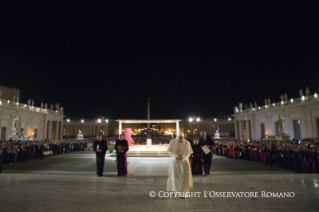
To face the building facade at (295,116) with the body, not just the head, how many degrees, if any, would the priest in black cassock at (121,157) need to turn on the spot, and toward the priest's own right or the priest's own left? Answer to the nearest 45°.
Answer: approximately 135° to the priest's own left

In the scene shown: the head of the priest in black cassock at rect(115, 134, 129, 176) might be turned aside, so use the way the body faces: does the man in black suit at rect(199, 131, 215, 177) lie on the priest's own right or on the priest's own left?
on the priest's own left

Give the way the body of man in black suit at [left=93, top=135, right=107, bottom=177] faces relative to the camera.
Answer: toward the camera

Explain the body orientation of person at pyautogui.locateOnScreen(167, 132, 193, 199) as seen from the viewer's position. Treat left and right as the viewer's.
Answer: facing the viewer

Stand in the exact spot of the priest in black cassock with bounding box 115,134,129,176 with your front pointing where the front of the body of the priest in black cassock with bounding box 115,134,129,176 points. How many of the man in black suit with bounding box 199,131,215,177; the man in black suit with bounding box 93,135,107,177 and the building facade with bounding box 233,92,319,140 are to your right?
1

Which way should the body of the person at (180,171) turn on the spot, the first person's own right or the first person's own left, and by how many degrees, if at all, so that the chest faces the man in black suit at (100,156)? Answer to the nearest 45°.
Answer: approximately 135° to the first person's own right

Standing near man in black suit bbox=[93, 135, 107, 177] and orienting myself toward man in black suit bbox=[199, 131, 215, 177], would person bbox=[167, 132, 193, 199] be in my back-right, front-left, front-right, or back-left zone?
front-right

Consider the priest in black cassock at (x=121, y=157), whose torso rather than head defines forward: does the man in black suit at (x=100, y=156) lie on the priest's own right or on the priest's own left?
on the priest's own right

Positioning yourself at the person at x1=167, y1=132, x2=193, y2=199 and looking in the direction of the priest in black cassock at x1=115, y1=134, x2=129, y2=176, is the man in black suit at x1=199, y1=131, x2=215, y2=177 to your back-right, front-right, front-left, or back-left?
front-right

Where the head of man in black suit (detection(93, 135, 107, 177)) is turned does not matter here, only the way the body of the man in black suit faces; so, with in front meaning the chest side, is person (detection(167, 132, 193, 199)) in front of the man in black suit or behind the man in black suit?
in front

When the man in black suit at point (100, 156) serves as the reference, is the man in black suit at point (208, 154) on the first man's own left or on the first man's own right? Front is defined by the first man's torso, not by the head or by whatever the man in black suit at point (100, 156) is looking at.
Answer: on the first man's own left

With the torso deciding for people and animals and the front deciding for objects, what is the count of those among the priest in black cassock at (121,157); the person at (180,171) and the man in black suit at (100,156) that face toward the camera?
3

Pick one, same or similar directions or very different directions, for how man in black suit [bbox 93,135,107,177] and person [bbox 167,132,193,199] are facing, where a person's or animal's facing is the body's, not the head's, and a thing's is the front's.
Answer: same or similar directions

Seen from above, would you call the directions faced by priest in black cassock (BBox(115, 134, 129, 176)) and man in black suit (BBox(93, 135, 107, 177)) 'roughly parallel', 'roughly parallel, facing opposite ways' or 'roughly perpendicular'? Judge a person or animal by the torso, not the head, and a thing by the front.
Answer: roughly parallel
